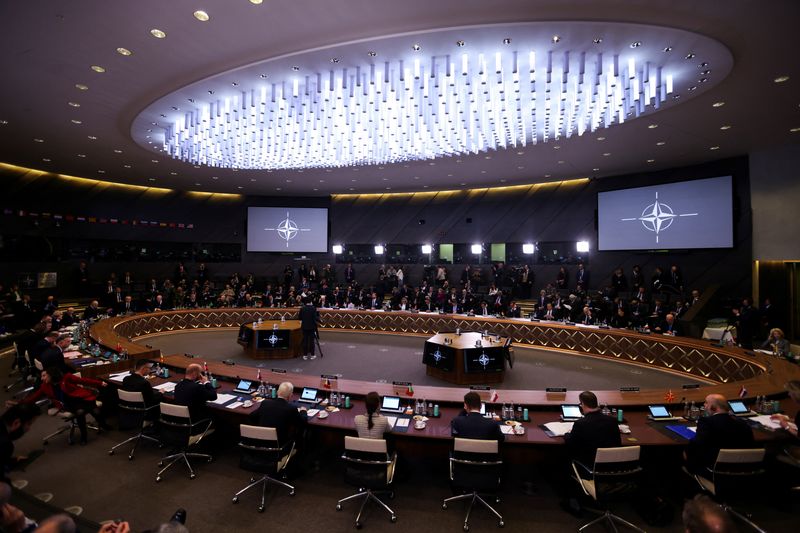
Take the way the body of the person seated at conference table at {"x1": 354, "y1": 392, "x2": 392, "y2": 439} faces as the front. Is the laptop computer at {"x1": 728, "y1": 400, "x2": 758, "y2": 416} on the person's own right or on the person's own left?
on the person's own right

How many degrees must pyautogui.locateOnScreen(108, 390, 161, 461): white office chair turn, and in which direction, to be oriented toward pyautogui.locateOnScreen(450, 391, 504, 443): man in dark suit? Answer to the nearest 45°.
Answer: approximately 90° to its right

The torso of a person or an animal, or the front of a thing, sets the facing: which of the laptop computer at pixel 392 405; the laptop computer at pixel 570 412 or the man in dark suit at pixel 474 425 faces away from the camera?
the man in dark suit

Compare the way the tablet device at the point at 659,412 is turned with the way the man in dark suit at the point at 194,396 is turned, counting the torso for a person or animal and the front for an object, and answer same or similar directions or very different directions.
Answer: very different directions

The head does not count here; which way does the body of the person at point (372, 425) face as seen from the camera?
away from the camera

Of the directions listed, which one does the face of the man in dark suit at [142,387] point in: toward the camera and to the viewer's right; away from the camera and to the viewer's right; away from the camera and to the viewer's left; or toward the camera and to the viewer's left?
away from the camera and to the viewer's right

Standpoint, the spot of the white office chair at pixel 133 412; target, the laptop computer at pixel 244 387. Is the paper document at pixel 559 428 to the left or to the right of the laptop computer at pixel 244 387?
right

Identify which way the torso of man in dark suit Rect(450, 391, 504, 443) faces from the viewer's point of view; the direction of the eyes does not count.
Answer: away from the camera

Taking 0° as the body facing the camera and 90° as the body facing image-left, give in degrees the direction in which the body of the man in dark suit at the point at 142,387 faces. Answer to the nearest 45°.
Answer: approximately 225°

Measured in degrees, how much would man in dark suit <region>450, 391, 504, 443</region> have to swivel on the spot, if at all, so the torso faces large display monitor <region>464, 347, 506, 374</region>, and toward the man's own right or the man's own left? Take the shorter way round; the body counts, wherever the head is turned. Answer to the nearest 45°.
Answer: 0° — they already face it
